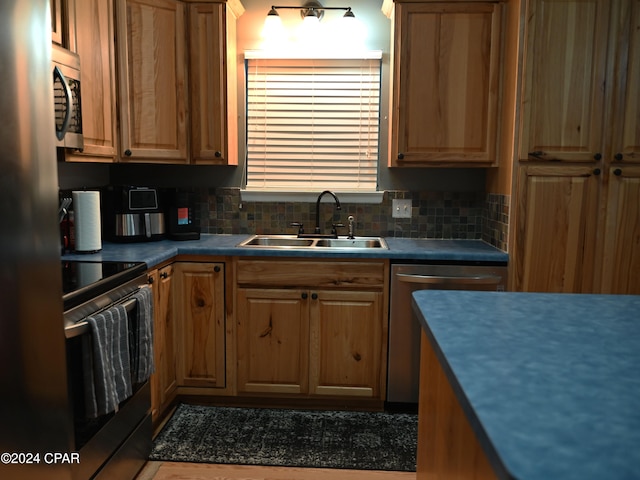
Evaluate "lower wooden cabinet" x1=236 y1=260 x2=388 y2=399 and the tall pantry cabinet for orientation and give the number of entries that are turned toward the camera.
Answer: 2

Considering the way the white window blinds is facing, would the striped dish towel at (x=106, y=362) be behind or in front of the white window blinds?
in front

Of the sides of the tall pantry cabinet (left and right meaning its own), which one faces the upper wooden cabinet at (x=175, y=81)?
right

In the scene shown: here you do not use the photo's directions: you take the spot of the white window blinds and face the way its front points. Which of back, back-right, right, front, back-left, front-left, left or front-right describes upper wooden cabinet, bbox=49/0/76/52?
front-right

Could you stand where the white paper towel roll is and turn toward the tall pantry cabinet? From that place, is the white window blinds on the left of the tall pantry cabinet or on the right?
left

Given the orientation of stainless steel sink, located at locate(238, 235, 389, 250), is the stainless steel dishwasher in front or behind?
in front

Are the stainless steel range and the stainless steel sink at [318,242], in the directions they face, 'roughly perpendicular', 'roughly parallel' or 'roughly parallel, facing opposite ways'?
roughly perpendicular

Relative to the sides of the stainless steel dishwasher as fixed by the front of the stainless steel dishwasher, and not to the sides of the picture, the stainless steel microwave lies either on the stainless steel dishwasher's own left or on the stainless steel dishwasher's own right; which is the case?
on the stainless steel dishwasher's own right

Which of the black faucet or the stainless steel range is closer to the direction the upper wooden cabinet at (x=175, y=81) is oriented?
the stainless steel range

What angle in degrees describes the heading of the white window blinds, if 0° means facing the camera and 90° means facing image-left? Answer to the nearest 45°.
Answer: approximately 0°
